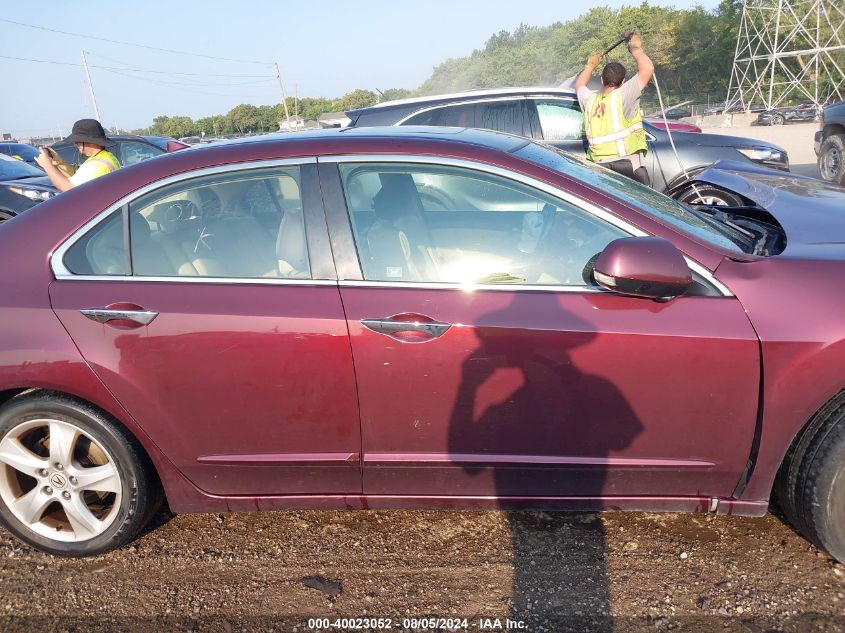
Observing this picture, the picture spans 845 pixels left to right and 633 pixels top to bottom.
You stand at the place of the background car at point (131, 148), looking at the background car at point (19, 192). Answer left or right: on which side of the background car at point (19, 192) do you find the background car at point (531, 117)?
left

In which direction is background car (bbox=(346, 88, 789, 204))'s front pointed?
to the viewer's right

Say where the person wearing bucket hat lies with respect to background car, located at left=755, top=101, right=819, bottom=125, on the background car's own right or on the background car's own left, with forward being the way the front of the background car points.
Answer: on the background car's own left

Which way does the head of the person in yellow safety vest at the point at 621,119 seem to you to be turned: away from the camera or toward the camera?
away from the camera

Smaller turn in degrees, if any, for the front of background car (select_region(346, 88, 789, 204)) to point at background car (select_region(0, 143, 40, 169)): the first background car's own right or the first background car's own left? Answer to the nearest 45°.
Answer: approximately 135° to the first background car's own left

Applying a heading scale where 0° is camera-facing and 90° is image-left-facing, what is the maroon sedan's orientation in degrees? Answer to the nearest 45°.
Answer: approximately 270°

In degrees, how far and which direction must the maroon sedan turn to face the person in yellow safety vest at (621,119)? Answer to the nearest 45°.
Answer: approximately 45° to its left

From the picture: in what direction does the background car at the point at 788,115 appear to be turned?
to the viewer's left

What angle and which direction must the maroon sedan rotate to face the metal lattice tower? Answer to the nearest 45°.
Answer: approximately 45° to its left
